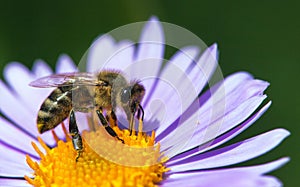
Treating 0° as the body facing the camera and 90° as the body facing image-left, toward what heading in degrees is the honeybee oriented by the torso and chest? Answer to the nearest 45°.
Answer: approximately 270°
